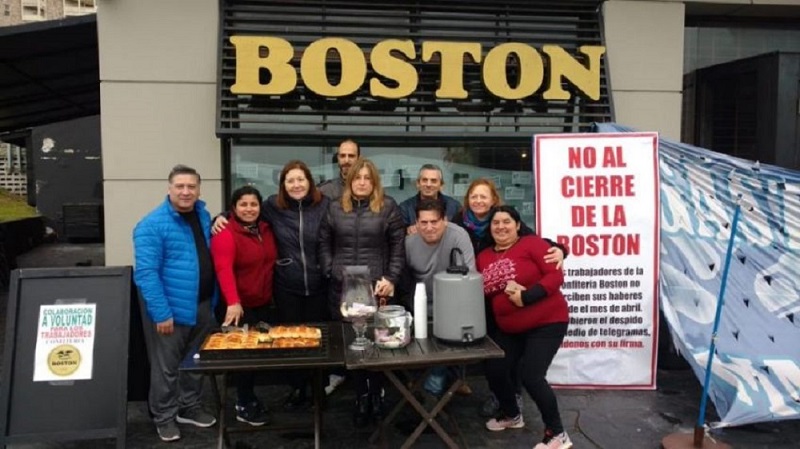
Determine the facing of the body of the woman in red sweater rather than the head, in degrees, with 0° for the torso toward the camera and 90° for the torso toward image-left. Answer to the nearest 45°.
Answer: approximately 45°

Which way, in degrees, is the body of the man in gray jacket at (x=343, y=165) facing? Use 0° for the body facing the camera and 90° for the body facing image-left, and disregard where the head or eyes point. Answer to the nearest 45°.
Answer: approximately 0°

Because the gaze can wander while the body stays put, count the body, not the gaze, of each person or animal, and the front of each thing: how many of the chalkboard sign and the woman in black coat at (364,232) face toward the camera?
2

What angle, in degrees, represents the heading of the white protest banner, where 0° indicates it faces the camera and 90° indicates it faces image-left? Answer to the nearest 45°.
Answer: approximately 0°

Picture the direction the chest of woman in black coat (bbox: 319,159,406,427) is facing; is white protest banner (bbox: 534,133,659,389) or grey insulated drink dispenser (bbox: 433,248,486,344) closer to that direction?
the grey insulated drink dispenser

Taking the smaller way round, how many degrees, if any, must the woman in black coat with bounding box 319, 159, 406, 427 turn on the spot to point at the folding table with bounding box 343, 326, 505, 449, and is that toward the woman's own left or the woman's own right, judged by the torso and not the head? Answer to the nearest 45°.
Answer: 0° — they already face it

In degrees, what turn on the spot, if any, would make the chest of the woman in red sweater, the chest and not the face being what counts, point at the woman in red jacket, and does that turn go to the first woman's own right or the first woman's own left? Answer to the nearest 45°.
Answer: approximately 45° to the first woman's own right

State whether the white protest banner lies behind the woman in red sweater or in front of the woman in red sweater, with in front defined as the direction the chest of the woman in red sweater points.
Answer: behind
